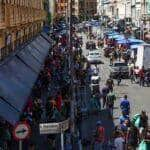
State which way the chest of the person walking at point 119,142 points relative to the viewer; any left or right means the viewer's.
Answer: facing away from the viewer

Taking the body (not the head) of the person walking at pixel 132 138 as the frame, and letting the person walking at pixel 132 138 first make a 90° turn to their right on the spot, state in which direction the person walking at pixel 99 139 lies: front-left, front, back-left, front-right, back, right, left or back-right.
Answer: back

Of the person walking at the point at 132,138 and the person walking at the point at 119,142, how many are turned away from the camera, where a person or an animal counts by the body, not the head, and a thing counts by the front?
2

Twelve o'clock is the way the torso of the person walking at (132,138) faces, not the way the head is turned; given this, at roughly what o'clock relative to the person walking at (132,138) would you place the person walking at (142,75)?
the person walking at (142,75) is roughly at 12 o'clock from the person walking at (132,138).

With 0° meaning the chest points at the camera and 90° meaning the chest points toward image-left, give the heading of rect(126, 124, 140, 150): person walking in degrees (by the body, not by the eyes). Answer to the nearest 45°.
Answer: approximately 180°

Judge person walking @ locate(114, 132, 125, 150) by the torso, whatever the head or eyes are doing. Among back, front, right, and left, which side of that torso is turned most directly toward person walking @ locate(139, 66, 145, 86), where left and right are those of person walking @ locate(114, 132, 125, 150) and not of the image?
front
